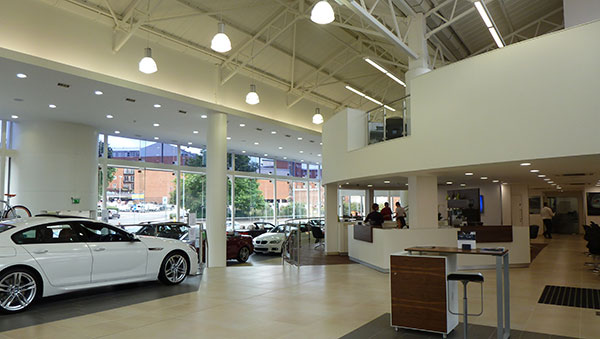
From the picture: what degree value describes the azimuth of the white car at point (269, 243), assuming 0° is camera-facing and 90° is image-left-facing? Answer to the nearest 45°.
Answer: approximately 45°

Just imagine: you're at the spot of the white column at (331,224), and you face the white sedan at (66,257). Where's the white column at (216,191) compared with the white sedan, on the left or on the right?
right

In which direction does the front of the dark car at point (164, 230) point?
to the viewer's right

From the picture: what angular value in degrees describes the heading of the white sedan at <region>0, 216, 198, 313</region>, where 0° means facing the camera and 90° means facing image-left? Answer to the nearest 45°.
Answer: approximately 225°

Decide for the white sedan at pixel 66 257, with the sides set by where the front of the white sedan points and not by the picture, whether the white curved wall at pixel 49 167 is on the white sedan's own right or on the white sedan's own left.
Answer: on the white sedan's own left

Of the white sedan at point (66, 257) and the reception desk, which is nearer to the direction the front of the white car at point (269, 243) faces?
the white sedan
